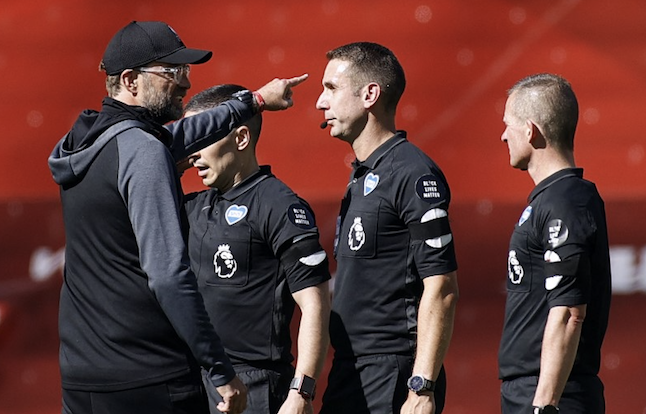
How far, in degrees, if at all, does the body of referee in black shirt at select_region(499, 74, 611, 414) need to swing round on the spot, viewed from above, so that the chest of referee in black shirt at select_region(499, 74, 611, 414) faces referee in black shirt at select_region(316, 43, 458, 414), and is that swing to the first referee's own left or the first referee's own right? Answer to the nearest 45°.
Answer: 0° — they already face them

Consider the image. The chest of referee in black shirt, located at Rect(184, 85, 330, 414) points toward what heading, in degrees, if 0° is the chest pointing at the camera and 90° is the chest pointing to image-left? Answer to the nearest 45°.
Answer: approximately 45°

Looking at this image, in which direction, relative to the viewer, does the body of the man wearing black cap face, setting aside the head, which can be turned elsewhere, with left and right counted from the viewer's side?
facing away from the viewer and to the right of the viewer

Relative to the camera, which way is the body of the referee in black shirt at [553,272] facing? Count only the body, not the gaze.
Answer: to the viewer's left

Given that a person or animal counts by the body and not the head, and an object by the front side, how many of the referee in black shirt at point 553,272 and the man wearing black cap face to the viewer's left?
1

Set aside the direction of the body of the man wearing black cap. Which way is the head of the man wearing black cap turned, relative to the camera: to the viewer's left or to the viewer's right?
to the viewer's right

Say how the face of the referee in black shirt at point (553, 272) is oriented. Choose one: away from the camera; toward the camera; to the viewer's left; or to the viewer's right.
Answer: to the viewer's left

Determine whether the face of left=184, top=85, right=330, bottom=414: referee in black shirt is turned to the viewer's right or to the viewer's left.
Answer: to the viewer's left

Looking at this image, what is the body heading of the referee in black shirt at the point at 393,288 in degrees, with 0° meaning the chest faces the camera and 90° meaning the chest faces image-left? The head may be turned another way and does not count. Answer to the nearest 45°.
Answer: approximately 45°

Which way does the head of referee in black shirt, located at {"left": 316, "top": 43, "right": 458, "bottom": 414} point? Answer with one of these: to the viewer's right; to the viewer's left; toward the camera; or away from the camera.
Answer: to the viewer's left

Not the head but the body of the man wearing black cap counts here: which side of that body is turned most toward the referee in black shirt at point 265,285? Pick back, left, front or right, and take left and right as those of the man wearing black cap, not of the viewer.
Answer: front

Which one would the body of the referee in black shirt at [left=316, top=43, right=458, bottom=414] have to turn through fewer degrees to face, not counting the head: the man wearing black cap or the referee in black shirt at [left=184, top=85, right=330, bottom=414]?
the man wearing black cap
